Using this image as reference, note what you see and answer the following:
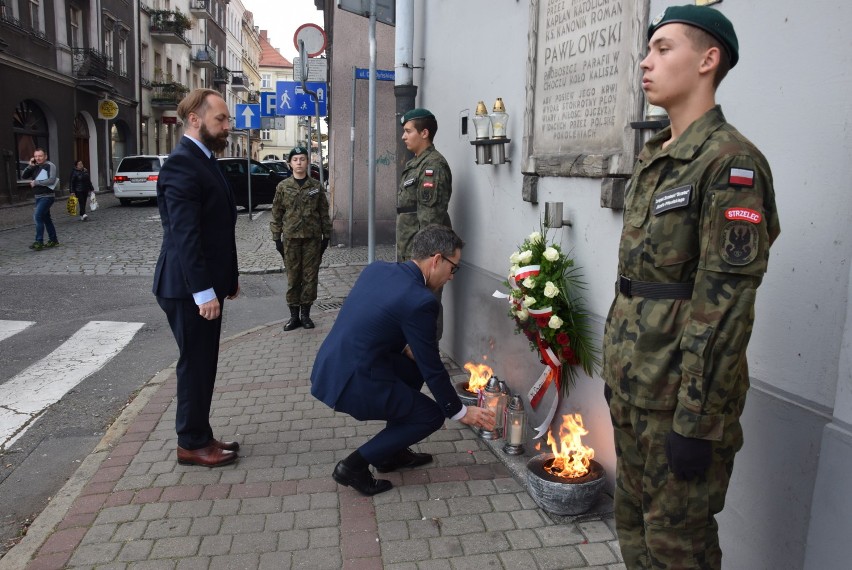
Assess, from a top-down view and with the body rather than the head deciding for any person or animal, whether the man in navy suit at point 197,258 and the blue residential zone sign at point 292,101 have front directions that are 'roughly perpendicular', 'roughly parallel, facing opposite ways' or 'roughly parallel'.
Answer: roughly perpendicular

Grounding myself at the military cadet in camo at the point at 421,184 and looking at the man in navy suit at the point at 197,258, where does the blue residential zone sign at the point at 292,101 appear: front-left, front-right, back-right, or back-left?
back-right

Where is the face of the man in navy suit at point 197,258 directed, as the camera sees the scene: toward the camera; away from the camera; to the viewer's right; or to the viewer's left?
to the viewer's right
